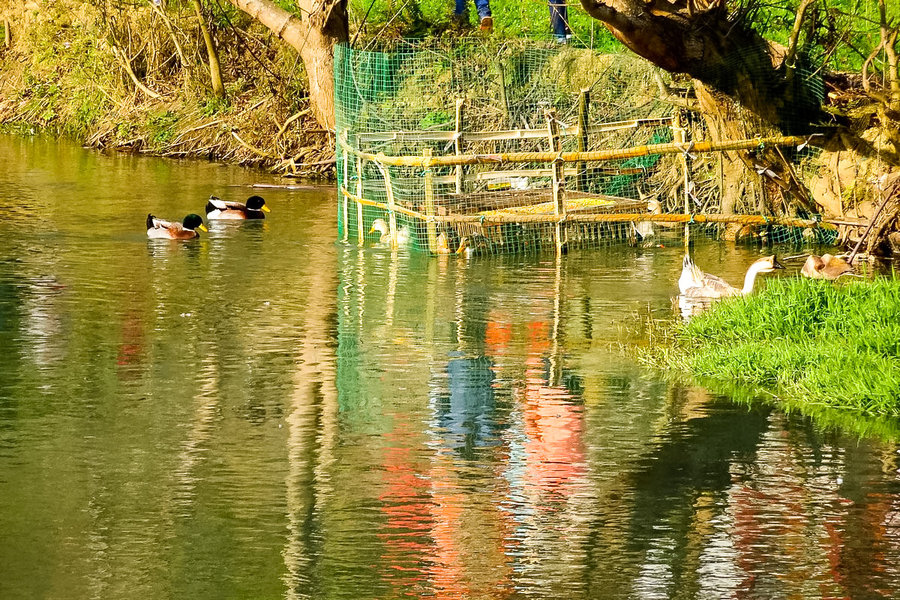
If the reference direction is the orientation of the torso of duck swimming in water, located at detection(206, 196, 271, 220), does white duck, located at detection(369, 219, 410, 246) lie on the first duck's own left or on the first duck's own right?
on the first duck's own right

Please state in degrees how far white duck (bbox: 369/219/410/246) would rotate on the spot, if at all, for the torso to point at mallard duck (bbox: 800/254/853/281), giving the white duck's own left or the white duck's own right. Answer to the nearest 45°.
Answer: approximately 135° to the white duck's own left

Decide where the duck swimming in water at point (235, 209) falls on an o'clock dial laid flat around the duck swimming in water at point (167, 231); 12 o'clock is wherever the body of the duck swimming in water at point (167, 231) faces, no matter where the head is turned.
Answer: the duck swimming in water at point (235, 209) is roughly at 10 o'clock from the duck swimming in water at point (167, 231).

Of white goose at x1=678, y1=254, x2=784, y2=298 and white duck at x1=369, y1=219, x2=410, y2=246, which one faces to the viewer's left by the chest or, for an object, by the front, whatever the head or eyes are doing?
white duck at x1=369, y1=219, x2=410, y2=246

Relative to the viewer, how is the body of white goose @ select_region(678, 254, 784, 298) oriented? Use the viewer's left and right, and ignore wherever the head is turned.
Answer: facing to the right of the viewer

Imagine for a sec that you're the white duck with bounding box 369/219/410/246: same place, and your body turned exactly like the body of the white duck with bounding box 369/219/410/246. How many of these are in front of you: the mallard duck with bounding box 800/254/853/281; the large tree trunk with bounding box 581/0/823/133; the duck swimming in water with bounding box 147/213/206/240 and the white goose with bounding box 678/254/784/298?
1

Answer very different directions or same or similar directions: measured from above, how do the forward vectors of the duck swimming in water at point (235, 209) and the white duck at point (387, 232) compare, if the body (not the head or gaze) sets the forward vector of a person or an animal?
very different directions

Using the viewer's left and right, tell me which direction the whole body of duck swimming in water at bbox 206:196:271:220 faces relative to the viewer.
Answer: facing to the right of the viewer

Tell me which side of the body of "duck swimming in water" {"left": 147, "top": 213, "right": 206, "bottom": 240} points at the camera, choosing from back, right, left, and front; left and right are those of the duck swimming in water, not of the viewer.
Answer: right

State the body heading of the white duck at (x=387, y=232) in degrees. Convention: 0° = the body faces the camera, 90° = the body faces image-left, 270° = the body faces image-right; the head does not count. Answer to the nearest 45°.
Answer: approximately 90°

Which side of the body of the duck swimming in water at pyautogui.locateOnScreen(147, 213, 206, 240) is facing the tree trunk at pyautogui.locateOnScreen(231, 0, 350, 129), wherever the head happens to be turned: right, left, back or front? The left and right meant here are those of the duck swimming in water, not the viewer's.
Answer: left

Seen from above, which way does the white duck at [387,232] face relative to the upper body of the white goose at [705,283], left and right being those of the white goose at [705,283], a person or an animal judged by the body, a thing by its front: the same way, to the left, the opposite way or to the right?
the opposite way

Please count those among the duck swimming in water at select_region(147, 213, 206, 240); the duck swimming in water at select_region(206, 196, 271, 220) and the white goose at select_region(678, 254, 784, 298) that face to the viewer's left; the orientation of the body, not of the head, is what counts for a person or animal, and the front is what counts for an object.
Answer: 0

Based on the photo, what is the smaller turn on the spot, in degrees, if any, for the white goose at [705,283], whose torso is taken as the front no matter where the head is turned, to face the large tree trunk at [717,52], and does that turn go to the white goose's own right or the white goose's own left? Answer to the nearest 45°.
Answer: approximately 90° to the white goose's own left
